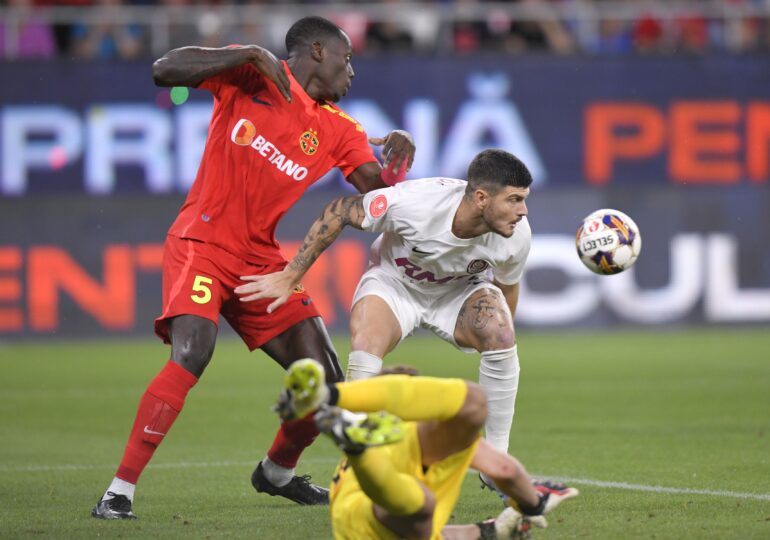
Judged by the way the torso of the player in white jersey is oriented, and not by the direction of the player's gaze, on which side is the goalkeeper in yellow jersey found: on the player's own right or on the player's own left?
on the player's own right

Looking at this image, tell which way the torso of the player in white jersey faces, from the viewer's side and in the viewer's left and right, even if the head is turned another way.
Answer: facing the viewer and to the right of the viewer

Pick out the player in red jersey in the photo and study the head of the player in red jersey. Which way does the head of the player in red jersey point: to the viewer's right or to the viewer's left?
to the viewer's right

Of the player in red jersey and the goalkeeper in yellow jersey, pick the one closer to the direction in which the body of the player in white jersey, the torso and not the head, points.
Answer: the goalkeeper in yellow jersey

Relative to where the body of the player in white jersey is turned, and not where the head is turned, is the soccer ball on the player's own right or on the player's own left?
on the player's own left

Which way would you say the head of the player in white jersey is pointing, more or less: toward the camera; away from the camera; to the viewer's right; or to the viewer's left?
to the viewer's right

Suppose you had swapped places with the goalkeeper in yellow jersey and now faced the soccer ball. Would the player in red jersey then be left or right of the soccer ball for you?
left
